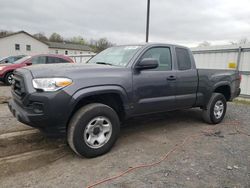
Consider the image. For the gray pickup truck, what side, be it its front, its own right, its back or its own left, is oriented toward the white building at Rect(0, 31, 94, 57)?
right

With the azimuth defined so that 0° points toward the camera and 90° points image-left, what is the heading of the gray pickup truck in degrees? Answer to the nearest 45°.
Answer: approximately 45°

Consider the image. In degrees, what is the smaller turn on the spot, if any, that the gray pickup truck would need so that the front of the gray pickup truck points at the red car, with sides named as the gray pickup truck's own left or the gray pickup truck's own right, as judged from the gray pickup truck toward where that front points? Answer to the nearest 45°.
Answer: approximately 90° to the gray pickup truck's own right

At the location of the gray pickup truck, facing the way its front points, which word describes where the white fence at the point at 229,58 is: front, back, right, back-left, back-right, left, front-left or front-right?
back
